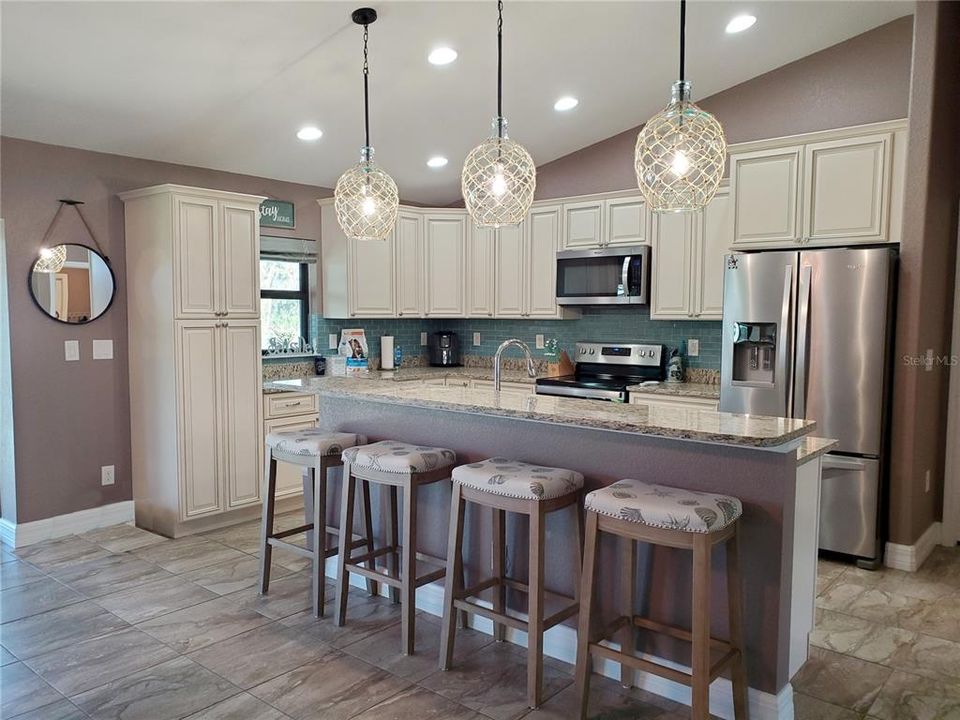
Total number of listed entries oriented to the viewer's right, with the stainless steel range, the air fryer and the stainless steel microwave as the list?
0

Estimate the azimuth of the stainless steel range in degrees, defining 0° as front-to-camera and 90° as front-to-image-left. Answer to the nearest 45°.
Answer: approximately 45°

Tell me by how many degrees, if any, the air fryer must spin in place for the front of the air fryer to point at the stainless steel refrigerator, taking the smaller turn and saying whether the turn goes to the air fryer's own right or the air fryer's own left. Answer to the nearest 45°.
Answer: approximately 45° to the air fryer's own left

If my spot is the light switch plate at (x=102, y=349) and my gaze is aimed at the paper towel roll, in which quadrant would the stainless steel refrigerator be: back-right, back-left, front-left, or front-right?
front-right

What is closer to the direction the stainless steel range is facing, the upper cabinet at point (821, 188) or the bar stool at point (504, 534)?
the bar stool

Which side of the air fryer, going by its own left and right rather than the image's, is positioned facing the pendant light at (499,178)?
front

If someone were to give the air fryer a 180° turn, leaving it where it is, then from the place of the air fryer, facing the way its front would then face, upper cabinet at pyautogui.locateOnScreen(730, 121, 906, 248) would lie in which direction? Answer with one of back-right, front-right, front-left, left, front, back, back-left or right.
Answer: back-right

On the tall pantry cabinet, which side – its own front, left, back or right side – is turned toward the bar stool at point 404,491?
front

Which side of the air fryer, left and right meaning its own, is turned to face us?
front

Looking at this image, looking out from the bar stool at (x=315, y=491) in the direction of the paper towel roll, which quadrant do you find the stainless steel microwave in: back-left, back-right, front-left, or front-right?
front-right

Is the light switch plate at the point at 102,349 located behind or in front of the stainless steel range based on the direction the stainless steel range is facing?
in front

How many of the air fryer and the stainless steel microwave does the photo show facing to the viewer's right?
0

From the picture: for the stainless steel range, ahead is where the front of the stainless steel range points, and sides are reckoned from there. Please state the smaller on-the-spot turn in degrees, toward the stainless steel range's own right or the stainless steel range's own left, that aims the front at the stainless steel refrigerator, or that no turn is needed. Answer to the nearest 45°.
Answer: approximately 90° to the stainless steel range's own left

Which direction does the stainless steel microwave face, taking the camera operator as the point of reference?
facing the viewer and to the left of the viewer

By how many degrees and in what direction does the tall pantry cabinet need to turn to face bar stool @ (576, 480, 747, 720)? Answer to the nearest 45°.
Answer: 0° — it already faces it

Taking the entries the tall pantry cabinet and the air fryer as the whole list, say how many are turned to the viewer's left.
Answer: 0

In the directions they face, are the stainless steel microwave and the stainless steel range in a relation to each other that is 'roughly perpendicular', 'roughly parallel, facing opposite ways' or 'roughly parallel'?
roughly parallel
